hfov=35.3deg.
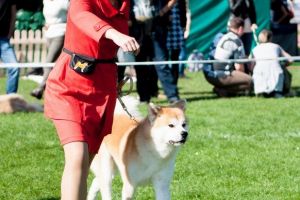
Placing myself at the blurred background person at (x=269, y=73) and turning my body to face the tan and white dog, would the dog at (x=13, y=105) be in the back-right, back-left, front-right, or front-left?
front-right

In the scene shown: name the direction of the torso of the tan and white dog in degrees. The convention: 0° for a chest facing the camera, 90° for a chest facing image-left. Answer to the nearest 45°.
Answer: approximately 315°

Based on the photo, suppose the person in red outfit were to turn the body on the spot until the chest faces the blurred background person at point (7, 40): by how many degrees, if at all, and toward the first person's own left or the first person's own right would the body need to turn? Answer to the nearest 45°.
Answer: approximately 135° to the first person's own left

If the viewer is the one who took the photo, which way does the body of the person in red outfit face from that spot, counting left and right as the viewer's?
facing the viewer and to the right of the viewer

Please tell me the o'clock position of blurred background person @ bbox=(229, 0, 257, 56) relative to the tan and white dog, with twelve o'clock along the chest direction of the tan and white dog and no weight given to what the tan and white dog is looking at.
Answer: The blurred background person is roughly at 8 o'clock from the tan and white dog.

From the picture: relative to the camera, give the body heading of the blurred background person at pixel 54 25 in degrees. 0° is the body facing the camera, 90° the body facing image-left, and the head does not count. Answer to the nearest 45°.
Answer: approximately 45°
